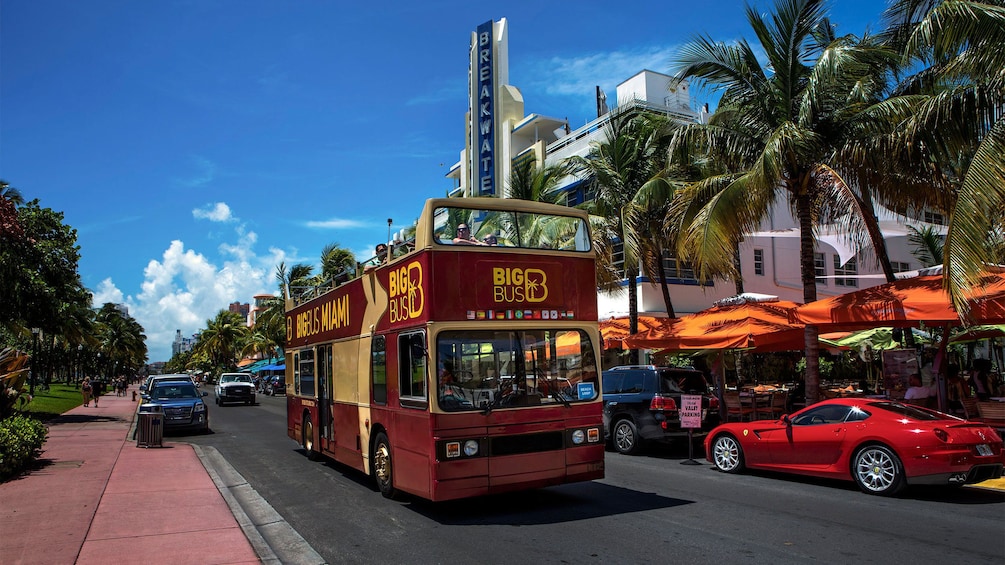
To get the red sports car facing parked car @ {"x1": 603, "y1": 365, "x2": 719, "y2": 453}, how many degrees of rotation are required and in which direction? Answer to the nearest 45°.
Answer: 0° — it already faces it

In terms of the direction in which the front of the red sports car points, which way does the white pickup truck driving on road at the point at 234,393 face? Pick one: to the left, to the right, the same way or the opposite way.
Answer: the opposite way

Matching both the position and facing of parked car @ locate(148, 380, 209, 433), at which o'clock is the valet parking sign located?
The valet parking sign is roughly at 11 o'clock from the parked car.

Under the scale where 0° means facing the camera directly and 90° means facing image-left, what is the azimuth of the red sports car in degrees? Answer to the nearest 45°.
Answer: approximately 135°

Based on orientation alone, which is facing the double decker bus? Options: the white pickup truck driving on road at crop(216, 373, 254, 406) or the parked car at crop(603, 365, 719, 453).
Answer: the white pickup truck driving on road at crop(216, 373, 254, 406)

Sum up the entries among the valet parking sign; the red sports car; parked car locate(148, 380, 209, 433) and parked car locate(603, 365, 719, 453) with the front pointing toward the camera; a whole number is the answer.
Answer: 2

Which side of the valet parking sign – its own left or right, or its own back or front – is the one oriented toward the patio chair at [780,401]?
back

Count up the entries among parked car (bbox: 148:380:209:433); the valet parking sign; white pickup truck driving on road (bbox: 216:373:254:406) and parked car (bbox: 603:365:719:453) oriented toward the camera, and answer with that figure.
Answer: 3

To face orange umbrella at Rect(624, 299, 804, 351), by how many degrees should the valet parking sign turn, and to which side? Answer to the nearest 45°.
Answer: approximately 180°
